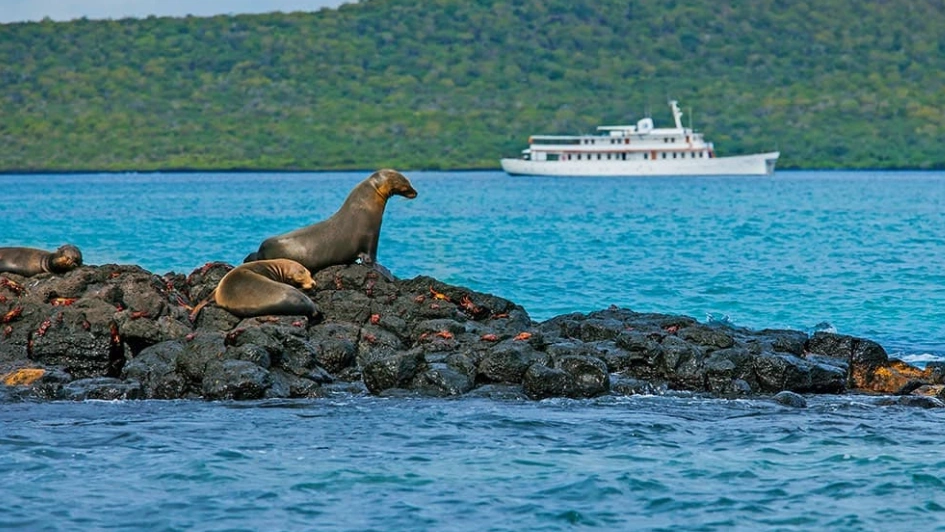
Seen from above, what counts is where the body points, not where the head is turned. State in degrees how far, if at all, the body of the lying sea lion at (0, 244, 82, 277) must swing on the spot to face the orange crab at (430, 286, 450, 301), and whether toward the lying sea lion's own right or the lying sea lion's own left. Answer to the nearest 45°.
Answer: approximately 45° to the lying sea lion's own right

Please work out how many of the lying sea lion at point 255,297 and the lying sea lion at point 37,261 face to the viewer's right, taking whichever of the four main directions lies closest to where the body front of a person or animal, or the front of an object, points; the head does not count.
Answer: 2

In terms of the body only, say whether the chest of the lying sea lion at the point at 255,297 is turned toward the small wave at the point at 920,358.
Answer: yes

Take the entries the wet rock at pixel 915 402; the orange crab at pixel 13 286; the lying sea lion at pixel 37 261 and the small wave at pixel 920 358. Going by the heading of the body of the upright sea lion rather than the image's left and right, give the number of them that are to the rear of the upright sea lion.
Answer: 2

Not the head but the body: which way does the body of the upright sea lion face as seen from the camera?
to the viewer's right

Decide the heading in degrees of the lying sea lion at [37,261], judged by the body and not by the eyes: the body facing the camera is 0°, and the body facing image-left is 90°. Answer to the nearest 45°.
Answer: approximately 270°

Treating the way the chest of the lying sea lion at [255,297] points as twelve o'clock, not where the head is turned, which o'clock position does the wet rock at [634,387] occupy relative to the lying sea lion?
The wet rock is roughly at 1 o'clock from the lying sea lion.

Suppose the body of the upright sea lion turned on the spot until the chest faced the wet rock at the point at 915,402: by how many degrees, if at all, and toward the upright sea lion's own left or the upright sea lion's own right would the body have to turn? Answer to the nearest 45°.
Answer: approximately 45° to the upright sea lion's own right

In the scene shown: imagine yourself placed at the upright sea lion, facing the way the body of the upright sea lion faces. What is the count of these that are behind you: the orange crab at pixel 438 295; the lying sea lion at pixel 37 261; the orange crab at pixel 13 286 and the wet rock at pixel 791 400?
2

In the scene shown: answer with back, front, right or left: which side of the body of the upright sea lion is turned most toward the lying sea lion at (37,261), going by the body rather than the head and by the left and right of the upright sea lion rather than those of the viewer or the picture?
back

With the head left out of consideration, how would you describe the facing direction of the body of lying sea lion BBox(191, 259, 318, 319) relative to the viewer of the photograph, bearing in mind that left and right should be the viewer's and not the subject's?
facing to the right of the viewer
